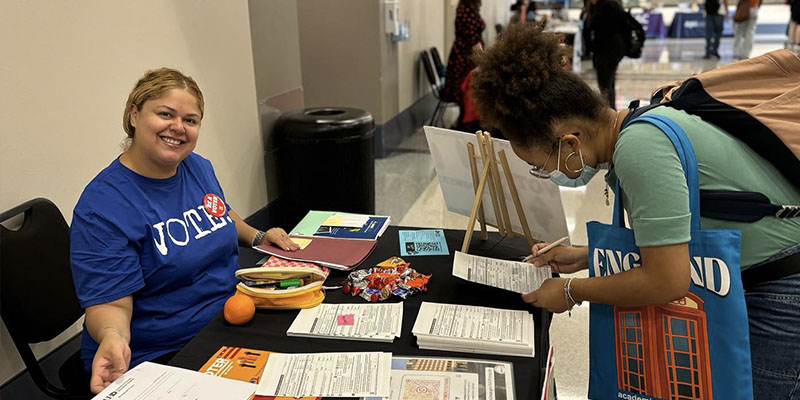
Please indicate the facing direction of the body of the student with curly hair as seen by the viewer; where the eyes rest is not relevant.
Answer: to the viewer's left

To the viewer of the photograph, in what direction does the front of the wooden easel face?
facing away from the viewer and to the right of the viewer

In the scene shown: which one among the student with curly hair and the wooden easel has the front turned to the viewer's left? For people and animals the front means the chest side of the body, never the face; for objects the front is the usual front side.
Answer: the student with curly hair

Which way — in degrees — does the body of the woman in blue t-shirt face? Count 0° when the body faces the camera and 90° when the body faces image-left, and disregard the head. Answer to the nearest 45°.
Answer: approximately 315°

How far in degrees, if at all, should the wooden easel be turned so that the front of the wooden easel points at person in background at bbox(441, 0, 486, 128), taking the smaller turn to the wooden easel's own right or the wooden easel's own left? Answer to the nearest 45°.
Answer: approximately 45° to the wooden easel's own left

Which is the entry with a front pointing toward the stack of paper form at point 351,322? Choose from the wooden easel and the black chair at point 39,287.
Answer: the black chair

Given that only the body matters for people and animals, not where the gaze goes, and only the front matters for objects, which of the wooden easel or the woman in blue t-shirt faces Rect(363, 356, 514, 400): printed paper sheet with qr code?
the woman in blue t-shirt
